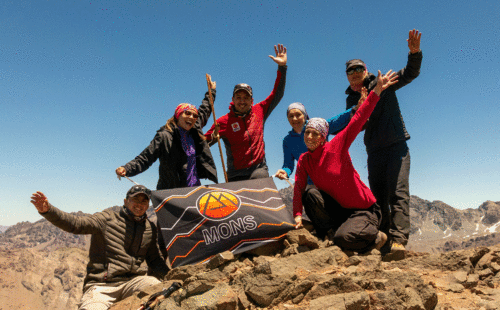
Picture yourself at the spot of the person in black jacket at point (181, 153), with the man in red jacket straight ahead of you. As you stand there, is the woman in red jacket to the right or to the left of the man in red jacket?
right

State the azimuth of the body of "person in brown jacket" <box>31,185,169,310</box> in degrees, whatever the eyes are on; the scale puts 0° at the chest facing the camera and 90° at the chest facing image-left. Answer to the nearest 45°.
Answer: approximately 315°
